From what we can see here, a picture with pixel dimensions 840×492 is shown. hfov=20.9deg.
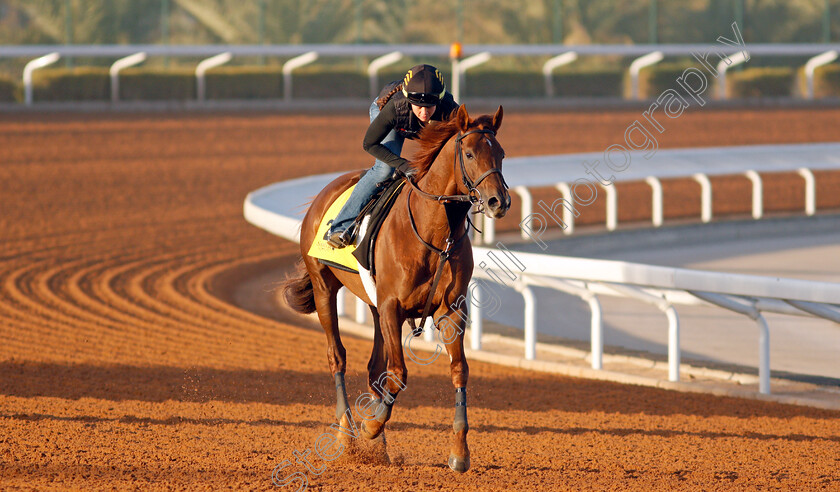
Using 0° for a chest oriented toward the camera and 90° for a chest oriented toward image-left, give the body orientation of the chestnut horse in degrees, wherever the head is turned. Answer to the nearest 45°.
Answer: approximately 315°

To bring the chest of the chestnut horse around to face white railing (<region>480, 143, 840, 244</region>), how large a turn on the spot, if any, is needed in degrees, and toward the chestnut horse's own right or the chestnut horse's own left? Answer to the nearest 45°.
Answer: approximately 135° to the chestnut horse's own left

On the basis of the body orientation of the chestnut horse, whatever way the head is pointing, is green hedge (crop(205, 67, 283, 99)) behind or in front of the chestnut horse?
behind

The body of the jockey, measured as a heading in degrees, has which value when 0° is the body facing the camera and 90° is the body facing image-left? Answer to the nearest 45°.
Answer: approximately 315°

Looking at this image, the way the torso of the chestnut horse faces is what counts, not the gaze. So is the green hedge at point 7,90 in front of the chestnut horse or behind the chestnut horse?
behind

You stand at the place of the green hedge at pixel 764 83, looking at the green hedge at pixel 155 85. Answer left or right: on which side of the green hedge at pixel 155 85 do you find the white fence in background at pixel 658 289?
left
